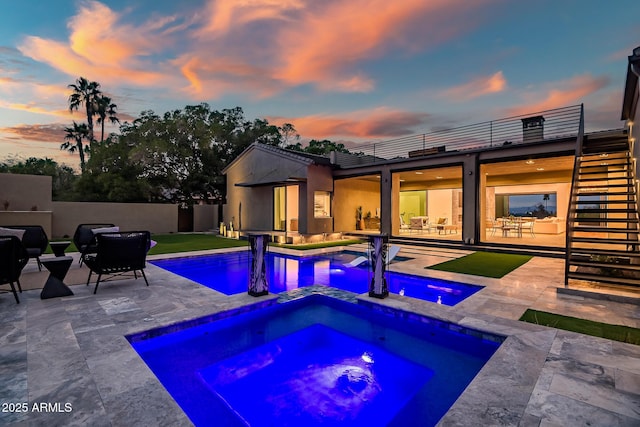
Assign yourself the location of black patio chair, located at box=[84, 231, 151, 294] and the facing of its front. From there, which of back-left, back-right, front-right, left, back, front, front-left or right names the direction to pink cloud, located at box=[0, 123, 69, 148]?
front-right

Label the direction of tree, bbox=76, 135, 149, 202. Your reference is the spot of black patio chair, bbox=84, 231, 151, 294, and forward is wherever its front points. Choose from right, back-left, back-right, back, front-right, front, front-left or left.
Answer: front-right

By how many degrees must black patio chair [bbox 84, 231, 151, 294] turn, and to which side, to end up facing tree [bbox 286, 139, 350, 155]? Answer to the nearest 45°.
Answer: approximately 90° to its right

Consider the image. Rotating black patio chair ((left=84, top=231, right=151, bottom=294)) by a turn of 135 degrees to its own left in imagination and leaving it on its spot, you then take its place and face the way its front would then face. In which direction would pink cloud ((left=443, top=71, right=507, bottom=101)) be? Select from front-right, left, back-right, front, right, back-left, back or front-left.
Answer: back

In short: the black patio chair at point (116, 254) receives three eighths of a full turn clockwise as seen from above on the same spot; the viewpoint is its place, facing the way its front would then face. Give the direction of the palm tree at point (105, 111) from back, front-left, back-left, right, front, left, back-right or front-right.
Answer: left

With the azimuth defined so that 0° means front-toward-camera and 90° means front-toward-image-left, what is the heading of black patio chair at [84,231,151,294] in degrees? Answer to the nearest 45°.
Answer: approximately 135°

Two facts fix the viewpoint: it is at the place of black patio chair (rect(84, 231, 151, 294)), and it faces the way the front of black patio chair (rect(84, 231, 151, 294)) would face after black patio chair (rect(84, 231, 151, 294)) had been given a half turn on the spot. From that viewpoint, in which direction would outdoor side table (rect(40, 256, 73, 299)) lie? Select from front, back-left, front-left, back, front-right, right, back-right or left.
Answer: back-right

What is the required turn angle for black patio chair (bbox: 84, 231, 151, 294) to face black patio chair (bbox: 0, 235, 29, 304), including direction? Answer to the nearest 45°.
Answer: approximately 45° to its left

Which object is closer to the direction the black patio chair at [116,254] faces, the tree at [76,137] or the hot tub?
the tree
